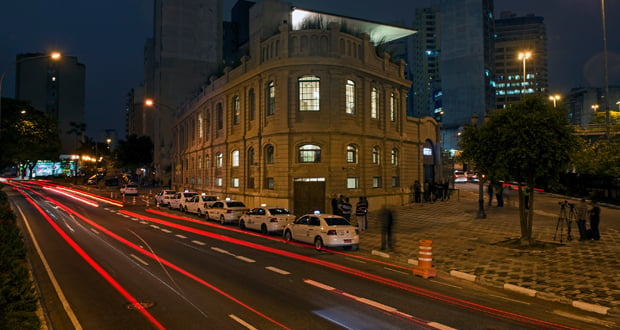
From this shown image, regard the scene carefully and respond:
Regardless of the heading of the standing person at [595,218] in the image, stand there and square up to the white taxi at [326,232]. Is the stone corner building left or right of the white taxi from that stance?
right

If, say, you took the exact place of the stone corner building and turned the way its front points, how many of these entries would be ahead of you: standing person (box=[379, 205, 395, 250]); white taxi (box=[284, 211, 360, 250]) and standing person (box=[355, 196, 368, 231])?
3
